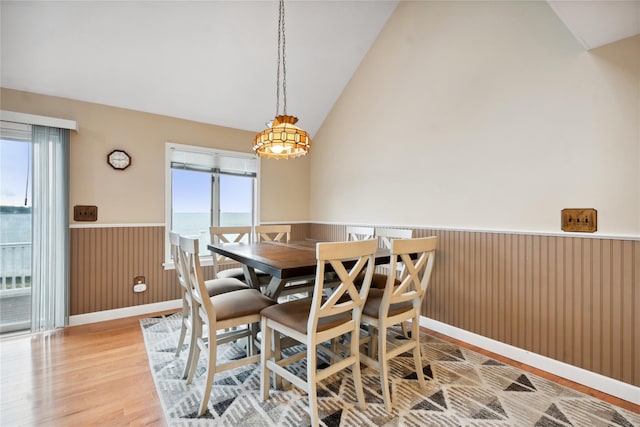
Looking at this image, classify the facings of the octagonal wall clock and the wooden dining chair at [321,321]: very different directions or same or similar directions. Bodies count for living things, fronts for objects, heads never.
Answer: very different directions

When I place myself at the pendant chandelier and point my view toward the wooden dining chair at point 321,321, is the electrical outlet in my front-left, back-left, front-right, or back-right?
back-right

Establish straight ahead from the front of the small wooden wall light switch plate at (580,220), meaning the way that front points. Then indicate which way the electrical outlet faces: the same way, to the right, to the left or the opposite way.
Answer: to the left

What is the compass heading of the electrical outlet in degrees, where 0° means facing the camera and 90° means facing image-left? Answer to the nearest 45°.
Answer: approximately 0°

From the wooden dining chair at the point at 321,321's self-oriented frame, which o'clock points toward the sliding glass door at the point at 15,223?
The sliding glass door is roughly at 11 o'clock from the wooden dining chair.

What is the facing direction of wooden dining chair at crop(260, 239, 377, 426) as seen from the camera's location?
facing away from the viewer and to the left of the viewer
